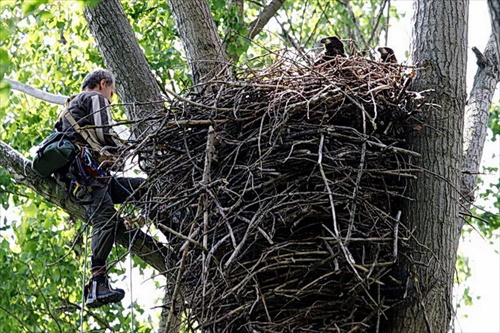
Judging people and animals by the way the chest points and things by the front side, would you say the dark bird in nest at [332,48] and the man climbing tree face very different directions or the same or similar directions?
very different directions

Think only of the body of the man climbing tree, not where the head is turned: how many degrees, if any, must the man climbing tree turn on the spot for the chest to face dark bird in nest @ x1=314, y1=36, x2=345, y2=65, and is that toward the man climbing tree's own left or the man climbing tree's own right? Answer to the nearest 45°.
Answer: approximately 45° to the man climbing tree's own right

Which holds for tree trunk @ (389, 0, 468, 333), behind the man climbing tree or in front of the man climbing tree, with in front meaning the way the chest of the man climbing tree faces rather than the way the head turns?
in front

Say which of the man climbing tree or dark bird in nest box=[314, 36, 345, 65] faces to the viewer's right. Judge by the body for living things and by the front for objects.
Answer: the man climbing tree

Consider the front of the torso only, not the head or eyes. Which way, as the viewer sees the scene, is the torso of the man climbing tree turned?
to the viewer's right
